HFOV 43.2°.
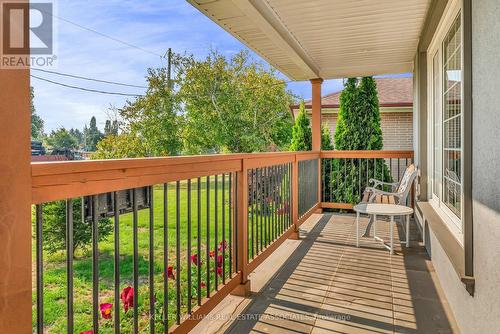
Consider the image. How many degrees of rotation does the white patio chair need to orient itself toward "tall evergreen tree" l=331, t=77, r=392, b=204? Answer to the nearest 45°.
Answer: approximately 90° to its right

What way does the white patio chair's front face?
to the viewer's left

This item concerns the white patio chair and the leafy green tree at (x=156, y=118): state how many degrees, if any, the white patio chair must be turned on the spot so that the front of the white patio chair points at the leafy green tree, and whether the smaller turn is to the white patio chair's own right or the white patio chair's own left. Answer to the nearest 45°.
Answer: approximately 45° to the white patio chair's own right
